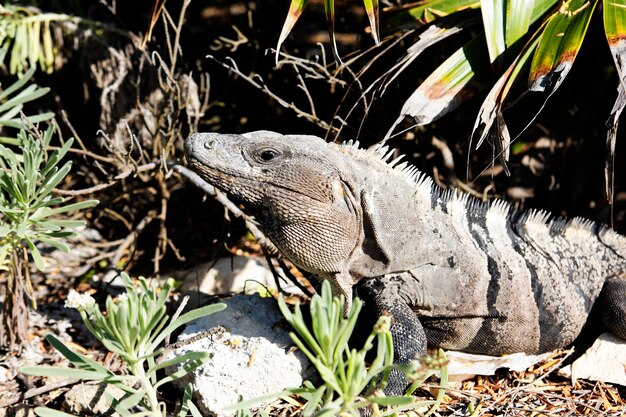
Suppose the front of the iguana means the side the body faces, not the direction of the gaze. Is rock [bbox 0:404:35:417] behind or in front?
in front

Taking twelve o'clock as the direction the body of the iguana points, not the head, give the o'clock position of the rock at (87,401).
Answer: The rock is roughly at 11 o'clock from the iguana.

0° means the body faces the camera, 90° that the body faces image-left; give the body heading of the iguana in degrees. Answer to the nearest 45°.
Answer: approximately 90°

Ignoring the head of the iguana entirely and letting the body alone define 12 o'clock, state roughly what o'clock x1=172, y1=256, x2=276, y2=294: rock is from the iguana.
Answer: The rock is roughly at 1 o'clock from the iguana.

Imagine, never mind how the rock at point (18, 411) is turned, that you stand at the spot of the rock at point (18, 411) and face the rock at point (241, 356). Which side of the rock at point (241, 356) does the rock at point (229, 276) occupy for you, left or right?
left
